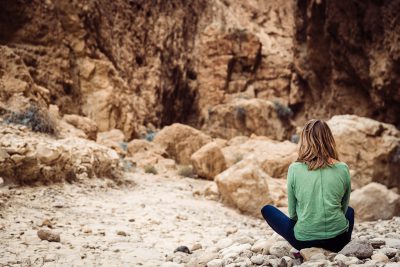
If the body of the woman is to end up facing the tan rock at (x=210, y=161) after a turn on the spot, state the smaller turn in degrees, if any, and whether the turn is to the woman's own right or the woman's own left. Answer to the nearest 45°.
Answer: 0° — they already face it

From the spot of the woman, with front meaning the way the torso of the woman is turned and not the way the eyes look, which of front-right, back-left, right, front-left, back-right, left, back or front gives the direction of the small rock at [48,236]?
left

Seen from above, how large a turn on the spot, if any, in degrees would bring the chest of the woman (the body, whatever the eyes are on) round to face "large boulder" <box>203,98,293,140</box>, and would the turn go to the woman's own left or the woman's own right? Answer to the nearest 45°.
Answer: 0° — they already face it

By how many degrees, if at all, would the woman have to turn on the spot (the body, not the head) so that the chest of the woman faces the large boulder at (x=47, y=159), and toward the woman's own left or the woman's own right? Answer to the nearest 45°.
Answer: approximately 45° to the woman's own left

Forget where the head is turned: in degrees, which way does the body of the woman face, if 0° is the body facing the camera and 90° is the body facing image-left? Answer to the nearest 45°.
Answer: approximately 180°

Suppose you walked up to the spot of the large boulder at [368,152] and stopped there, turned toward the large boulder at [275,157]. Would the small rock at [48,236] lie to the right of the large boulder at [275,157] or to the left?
left

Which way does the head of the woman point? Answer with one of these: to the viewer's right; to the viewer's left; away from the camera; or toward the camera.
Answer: away from the camera

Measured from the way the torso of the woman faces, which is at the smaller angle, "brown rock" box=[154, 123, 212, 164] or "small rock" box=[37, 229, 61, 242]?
the brown rock

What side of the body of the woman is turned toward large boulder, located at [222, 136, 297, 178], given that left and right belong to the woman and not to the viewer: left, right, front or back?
front
